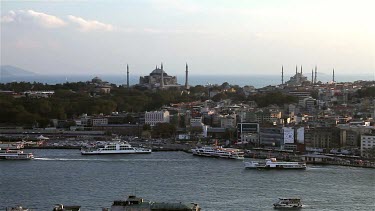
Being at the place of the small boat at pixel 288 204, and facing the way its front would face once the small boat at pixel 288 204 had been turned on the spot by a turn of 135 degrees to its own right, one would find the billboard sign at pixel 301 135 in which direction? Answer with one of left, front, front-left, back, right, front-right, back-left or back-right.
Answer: front-left

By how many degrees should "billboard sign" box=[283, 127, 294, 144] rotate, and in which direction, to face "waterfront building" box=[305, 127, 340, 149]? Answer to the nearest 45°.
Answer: approximately 90° to its left

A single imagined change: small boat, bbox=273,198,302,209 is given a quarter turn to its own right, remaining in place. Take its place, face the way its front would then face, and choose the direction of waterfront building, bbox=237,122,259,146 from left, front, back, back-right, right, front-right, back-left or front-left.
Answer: front

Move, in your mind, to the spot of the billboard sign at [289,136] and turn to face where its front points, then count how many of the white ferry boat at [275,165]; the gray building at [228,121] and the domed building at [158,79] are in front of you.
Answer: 1

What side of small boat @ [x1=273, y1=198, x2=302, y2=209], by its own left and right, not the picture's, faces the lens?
left

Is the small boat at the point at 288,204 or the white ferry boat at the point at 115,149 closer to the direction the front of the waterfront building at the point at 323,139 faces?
the small boat

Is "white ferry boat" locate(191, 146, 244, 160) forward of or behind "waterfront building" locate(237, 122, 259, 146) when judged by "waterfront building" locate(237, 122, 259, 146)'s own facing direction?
forward

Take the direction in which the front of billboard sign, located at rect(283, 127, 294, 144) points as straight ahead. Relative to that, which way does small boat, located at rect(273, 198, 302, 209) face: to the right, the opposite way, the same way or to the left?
to the right

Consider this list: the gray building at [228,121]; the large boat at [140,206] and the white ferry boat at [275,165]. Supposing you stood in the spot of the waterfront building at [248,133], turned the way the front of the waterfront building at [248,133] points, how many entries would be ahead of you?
2
